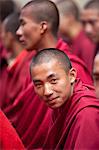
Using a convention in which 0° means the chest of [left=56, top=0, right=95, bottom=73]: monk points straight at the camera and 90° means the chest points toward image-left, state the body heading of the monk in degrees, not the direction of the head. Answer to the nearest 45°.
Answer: approximately 90°

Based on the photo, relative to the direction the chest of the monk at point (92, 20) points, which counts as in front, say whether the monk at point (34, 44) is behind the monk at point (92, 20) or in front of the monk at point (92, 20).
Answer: in front

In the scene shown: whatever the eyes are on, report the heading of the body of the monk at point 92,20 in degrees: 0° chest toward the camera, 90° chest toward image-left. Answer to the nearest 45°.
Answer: approximately 45°

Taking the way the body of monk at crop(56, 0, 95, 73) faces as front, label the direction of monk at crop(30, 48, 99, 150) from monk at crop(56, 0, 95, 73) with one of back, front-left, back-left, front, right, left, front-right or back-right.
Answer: left
